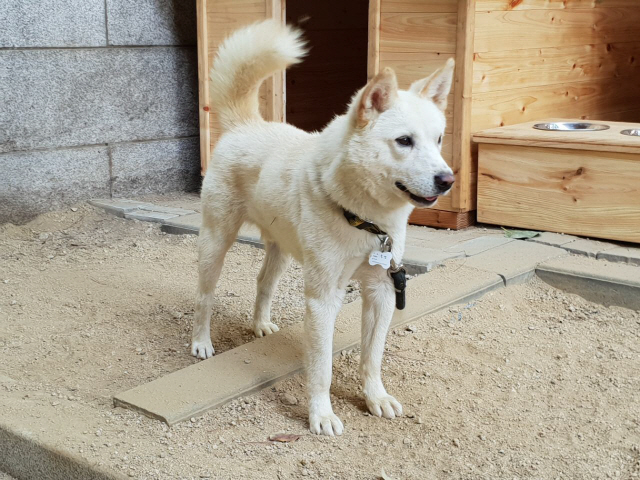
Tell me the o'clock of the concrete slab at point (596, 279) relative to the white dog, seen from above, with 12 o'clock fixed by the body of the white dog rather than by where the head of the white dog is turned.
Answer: The concrete slab is roughly at 9 o'clock from the white dog.

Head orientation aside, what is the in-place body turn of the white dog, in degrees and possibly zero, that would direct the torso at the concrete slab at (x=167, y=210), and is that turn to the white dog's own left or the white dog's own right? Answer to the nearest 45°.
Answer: approximately 135° to the white dog's own left

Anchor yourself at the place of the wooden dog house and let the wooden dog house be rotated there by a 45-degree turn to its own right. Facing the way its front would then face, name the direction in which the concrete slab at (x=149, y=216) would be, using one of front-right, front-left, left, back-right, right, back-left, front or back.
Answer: front

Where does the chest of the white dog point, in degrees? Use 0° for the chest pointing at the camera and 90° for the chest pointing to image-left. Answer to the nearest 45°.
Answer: approximately 315°

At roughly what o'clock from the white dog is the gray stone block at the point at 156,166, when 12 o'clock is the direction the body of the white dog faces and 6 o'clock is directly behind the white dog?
The gray stone block is roughly at 7 o'clock from the white dog.

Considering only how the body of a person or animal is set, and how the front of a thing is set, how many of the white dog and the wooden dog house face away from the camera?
0

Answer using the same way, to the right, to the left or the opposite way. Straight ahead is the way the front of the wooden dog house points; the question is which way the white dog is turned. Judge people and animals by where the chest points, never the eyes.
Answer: to the left

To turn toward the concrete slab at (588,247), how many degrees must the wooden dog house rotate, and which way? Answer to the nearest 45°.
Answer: approximately 90° to its left

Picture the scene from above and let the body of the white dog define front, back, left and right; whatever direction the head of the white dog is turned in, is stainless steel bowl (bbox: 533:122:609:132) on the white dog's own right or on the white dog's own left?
on the white dog's own left

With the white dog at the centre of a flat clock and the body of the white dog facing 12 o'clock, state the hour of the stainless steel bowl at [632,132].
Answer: The stainless steel bowl is roughly at 9 o'clock from the white dog.

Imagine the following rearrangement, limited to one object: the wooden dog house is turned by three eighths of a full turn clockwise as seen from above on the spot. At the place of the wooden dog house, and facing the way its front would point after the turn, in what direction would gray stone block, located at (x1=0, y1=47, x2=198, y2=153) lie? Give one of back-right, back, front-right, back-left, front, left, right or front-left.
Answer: left

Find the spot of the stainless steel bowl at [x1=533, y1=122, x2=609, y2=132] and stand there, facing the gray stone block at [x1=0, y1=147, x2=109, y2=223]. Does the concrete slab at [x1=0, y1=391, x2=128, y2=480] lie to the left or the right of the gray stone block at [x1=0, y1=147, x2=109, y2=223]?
left
